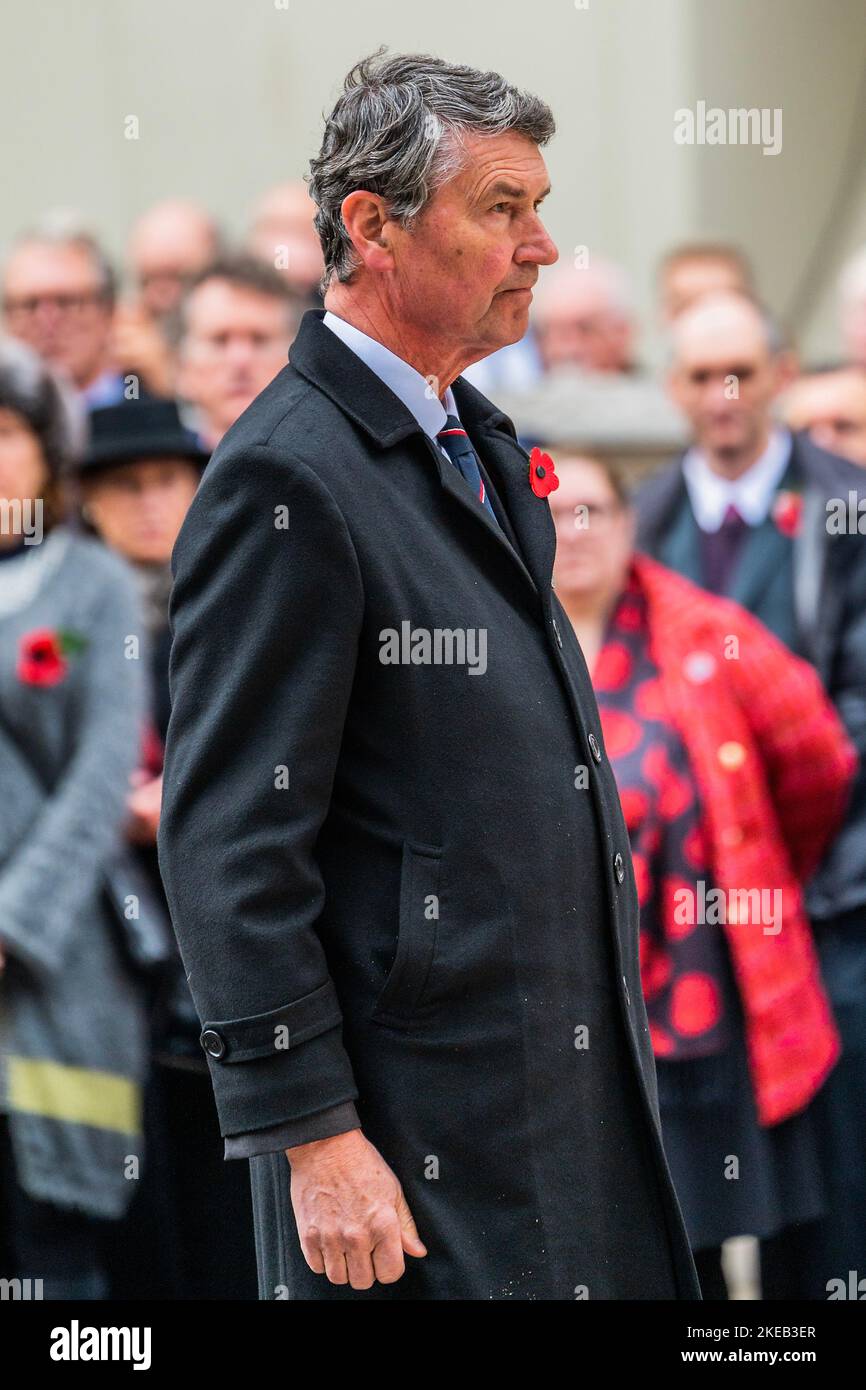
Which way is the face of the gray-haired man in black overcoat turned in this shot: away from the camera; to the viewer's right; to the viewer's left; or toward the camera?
to the viewer's right

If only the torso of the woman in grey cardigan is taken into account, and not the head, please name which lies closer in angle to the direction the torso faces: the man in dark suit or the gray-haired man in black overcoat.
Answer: the gray-haired man in black overcoat

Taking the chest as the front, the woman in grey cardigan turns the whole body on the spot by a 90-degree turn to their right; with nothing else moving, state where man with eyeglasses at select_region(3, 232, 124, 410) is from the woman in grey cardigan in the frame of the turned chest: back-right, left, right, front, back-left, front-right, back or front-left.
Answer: right

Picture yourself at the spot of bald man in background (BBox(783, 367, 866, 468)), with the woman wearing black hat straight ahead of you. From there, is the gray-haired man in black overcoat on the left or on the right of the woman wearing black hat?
left

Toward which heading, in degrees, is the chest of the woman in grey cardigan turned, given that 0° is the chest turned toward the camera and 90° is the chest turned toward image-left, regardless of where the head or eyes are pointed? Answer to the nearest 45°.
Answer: approximately 0°

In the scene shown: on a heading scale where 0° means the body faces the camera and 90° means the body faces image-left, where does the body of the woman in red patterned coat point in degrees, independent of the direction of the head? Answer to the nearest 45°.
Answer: approximately 45°
